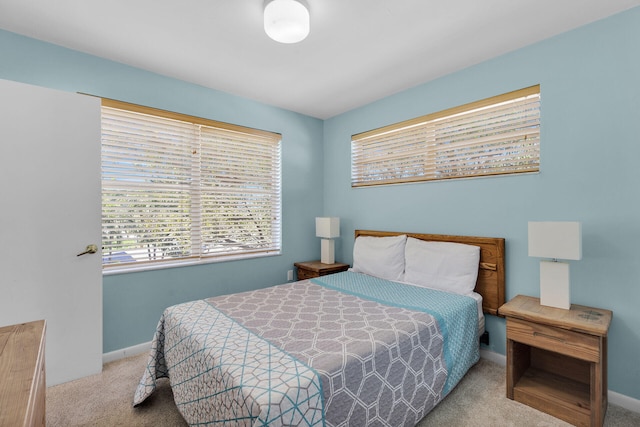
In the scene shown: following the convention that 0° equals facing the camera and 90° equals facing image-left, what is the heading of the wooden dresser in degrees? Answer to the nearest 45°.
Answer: approximately 270°

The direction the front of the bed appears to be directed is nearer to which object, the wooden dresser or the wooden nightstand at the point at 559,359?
the wooden dresser

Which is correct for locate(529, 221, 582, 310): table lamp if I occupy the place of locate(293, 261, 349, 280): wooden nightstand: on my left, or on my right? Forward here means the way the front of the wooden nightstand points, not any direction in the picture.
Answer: on my left

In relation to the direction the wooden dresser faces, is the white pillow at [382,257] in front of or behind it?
in front

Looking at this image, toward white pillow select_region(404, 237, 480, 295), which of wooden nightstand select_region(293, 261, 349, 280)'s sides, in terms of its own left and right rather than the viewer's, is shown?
left

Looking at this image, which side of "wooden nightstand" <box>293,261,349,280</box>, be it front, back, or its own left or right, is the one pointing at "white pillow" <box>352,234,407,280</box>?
left

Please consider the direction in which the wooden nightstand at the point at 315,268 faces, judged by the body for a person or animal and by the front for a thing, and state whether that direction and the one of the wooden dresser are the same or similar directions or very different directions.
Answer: very different directions

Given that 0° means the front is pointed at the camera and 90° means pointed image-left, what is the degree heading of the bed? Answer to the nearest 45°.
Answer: approximately 45°

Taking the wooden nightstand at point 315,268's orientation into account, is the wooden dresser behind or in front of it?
in front
